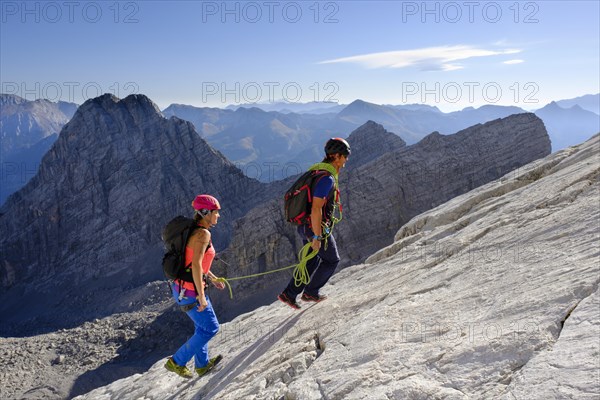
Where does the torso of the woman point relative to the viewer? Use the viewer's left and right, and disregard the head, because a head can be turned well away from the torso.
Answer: facing to the right of the viewer

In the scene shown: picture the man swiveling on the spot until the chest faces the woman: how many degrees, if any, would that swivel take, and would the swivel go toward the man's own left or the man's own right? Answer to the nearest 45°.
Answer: approximately 135° to the man's own right

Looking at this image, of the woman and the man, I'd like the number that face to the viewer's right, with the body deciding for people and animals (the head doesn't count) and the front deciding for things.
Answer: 2

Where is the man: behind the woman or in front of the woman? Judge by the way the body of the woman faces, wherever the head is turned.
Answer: in front

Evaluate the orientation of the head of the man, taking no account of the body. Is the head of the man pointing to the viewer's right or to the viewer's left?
to the viewer's right

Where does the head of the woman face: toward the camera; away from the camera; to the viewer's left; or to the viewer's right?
to the viewer's right

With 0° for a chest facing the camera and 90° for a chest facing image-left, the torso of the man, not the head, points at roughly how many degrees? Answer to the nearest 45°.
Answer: approximately 270°
